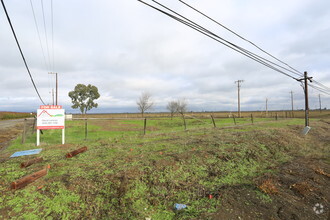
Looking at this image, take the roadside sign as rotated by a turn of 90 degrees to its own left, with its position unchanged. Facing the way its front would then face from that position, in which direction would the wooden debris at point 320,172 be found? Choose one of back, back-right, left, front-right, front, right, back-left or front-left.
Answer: front-right

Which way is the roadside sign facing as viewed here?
toward the camera

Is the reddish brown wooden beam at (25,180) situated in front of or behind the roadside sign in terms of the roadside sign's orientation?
in front
